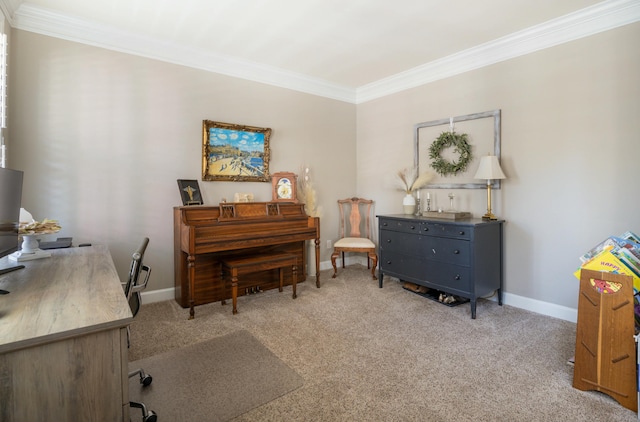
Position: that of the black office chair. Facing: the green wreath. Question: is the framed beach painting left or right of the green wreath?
left

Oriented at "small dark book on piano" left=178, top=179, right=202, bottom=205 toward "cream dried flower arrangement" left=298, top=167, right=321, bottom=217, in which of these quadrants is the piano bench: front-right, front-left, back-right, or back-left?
front-right

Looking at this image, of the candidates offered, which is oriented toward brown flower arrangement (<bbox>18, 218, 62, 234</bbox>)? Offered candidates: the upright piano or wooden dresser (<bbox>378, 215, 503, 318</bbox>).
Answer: the wooden dresser

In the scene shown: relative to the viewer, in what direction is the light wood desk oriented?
to the viewer's right

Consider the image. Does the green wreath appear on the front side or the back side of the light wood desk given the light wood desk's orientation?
on the front side

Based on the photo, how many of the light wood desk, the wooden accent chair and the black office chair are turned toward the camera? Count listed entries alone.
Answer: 1

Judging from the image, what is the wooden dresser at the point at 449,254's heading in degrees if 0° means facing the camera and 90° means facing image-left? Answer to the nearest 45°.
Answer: approximately 45°

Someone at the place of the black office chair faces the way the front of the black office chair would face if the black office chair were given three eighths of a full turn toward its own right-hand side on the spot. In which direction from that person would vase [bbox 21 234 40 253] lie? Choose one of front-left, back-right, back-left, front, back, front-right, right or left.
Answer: left

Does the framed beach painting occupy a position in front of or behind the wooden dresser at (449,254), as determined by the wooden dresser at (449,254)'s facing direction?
in front

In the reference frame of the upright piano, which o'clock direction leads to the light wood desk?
The light wood desk is roughly at 2 o'clock from the upright piano.

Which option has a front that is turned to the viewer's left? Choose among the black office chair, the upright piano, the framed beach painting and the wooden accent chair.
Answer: the black office chair

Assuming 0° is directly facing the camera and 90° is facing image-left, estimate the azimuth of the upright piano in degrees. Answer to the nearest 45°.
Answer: approximately 315°

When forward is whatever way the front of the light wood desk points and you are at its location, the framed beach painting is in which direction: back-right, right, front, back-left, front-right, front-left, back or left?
front-left

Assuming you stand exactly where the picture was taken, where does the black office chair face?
facing to the left of the viewer

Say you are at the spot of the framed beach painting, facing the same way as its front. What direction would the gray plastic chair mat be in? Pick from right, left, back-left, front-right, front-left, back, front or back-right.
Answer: front-right

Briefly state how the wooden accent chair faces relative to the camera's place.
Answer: facing the viewer
